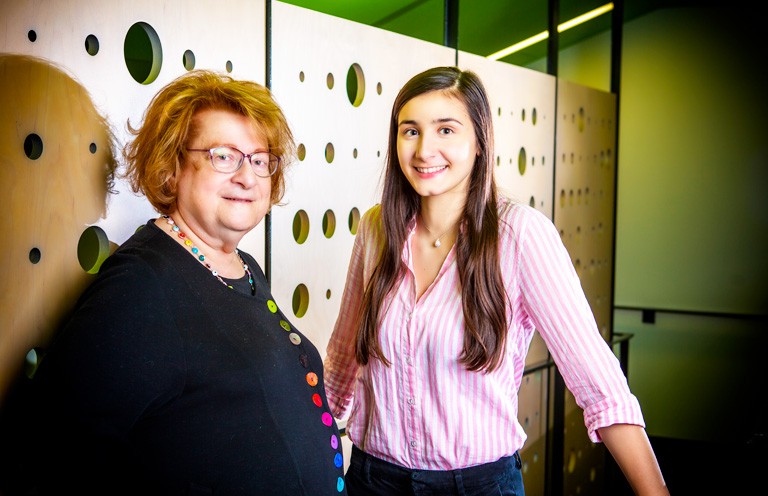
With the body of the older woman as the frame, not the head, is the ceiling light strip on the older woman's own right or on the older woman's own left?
on the older woman's own left

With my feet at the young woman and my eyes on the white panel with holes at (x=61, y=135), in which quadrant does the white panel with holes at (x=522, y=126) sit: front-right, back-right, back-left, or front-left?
back-right

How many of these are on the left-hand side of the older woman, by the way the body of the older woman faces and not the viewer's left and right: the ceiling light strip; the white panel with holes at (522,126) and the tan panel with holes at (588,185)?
3

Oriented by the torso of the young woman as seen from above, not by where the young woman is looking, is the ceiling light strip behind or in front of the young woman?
behind

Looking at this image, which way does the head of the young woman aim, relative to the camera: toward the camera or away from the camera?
toward the camera

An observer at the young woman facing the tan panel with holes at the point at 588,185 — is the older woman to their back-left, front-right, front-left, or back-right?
back-left

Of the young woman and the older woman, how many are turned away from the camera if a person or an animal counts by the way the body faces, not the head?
0

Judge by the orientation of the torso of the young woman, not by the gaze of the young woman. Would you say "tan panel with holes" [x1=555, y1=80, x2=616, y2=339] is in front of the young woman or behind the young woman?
behind

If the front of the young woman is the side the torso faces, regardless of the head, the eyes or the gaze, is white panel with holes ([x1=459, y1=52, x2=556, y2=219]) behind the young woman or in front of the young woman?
behind

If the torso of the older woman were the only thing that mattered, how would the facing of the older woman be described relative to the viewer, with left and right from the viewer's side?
facing the viewer and to the right of the viewer

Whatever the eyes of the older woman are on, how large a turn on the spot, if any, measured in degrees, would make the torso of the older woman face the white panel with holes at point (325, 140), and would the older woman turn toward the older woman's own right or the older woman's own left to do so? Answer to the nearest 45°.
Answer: approximately 90° to the older woman's own left

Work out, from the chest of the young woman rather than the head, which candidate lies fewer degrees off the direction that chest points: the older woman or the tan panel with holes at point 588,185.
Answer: the older woman

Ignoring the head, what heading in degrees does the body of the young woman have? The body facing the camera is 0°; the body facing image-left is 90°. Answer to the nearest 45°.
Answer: approximately 45°

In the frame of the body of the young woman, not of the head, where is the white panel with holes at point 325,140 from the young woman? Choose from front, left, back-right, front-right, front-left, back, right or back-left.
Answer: right

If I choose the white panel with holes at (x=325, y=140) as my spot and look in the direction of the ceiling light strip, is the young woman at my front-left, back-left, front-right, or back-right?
back-right
